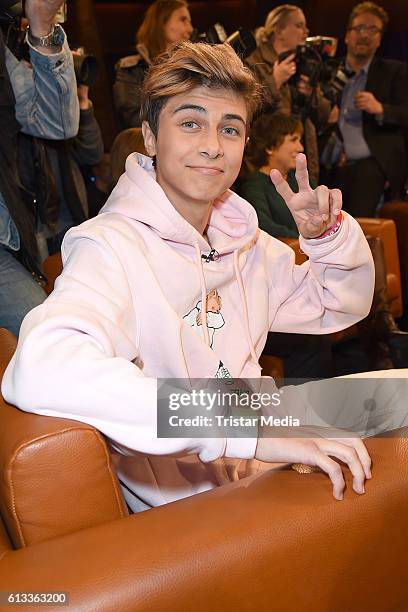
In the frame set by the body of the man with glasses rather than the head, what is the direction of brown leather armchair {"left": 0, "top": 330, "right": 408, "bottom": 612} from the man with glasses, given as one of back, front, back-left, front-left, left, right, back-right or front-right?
front-left

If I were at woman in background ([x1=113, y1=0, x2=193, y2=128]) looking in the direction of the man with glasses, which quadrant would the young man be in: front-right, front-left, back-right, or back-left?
front-right

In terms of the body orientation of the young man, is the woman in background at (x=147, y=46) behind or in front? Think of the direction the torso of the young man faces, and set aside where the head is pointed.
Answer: behind

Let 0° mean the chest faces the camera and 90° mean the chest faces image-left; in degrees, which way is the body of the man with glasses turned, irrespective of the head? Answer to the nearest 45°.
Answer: approximately 45°

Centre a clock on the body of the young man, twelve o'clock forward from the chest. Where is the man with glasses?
The man with glasses is roughly at 8 o'clock from the young man.

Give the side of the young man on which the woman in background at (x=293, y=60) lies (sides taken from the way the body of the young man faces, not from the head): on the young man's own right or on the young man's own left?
on the young man's own left

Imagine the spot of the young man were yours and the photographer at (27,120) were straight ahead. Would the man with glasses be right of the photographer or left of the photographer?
right

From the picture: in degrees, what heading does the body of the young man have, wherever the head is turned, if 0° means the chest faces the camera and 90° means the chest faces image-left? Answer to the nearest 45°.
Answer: approximately 315°
